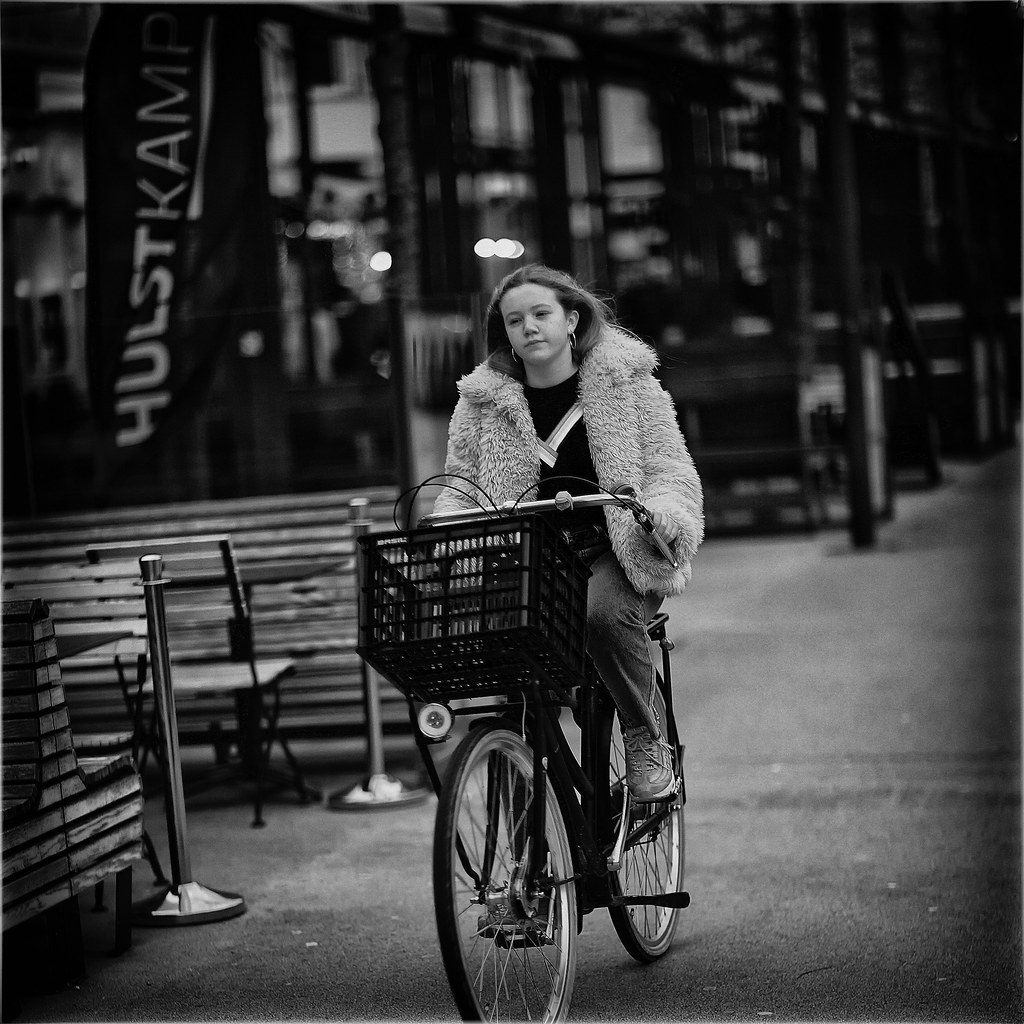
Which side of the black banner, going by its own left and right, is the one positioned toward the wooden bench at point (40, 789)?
front

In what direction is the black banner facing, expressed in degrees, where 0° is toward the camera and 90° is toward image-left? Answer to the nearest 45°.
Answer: approximately 0°

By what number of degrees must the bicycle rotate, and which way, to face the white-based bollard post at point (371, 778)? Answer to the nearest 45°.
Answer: approximately 135° to its right

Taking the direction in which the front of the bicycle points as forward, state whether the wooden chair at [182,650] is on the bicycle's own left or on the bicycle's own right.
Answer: on the bicycle's own right

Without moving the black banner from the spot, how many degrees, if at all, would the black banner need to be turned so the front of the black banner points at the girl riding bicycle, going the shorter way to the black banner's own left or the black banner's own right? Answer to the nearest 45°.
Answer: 0° — it already faces them

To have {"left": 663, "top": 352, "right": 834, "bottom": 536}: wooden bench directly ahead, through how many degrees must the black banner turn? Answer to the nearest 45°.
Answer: approximately 135° to its left

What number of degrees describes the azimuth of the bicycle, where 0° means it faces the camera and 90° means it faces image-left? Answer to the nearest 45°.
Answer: approximately 45°

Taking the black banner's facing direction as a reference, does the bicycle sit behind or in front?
in front

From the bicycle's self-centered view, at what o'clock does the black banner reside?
The black banner is roughly at 4 o'clock from the bicycle.

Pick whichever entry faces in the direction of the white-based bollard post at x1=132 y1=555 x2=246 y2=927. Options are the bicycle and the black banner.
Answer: the black banner
